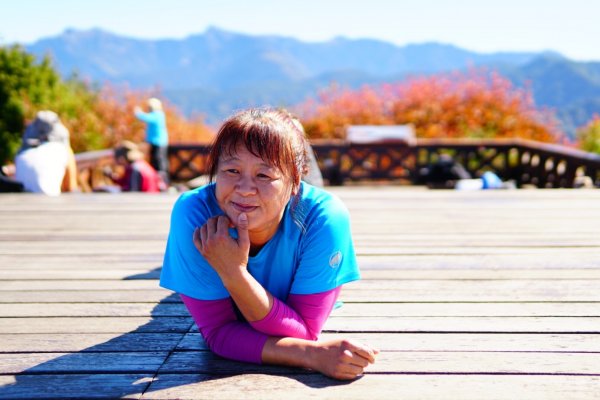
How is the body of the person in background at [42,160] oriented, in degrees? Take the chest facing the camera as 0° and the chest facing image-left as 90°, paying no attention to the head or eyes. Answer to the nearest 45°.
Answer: approximately 180°

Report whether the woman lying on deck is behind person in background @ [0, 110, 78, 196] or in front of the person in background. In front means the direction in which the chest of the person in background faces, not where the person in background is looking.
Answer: behind

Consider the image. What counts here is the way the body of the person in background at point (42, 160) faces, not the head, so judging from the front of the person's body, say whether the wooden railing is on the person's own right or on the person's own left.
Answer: on the person's own right

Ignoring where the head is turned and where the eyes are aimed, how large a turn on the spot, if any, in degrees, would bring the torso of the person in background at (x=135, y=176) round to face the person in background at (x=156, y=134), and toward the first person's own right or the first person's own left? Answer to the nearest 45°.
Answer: approximately 90° to the first person's own right

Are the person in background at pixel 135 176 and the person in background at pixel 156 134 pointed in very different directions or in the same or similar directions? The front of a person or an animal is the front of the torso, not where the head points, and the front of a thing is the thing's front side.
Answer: same or similar directions

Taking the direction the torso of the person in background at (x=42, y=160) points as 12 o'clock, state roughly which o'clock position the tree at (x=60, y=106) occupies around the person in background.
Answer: The tree is roughly at 12 o'clock from the person in background.
